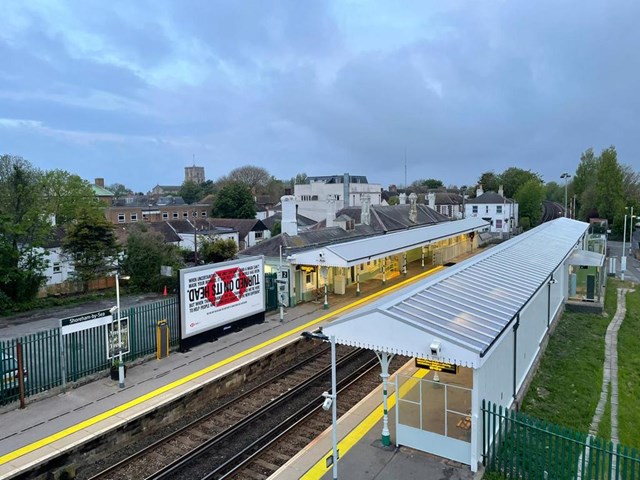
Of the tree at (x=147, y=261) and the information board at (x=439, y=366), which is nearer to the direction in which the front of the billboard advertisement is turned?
the information board

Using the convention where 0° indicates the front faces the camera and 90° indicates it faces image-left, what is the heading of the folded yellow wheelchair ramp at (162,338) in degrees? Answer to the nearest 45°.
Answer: approximately 315°

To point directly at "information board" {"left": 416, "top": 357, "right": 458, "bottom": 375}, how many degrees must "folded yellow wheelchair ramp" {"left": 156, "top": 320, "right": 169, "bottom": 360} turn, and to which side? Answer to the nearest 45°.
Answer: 0° — it already faces it

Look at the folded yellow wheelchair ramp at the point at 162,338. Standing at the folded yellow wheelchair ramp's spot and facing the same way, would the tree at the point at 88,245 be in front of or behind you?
behind

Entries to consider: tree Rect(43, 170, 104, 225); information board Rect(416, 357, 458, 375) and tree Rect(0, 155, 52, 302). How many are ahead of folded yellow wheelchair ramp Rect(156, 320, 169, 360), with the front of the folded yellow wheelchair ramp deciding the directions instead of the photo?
1

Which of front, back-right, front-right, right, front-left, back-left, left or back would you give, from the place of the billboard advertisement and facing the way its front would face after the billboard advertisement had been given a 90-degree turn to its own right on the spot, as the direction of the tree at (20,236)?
right

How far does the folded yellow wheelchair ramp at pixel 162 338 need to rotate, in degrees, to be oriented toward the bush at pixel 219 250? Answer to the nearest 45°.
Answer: approximately 135° to its left

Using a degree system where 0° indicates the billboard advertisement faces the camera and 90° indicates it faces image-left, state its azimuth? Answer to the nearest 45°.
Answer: approximately 315°

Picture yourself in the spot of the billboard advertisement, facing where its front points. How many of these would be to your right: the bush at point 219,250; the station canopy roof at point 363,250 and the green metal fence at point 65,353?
1

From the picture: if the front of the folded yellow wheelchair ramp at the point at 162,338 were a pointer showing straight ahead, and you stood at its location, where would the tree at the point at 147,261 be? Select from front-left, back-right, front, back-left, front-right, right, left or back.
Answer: back-left

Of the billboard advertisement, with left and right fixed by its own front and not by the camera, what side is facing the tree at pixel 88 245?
back

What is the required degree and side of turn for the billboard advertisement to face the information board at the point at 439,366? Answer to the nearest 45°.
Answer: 0° — it already faces it
